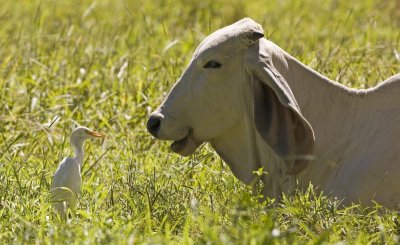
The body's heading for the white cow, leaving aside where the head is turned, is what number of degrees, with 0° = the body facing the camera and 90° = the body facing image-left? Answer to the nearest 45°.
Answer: approximately 90°

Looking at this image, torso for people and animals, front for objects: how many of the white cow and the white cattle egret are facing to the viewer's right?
1

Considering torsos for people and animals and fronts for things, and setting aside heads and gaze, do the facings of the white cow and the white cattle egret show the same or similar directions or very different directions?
very different directions

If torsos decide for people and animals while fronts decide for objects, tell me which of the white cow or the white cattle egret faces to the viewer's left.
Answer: the white cow

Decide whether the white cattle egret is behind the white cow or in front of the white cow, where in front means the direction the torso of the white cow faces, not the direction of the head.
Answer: in front

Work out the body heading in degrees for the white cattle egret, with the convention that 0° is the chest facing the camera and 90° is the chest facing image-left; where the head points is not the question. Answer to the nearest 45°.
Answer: approximately 270°

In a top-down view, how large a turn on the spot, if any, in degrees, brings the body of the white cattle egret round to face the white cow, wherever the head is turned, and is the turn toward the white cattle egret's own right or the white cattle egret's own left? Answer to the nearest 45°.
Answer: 0° — it already faces it
